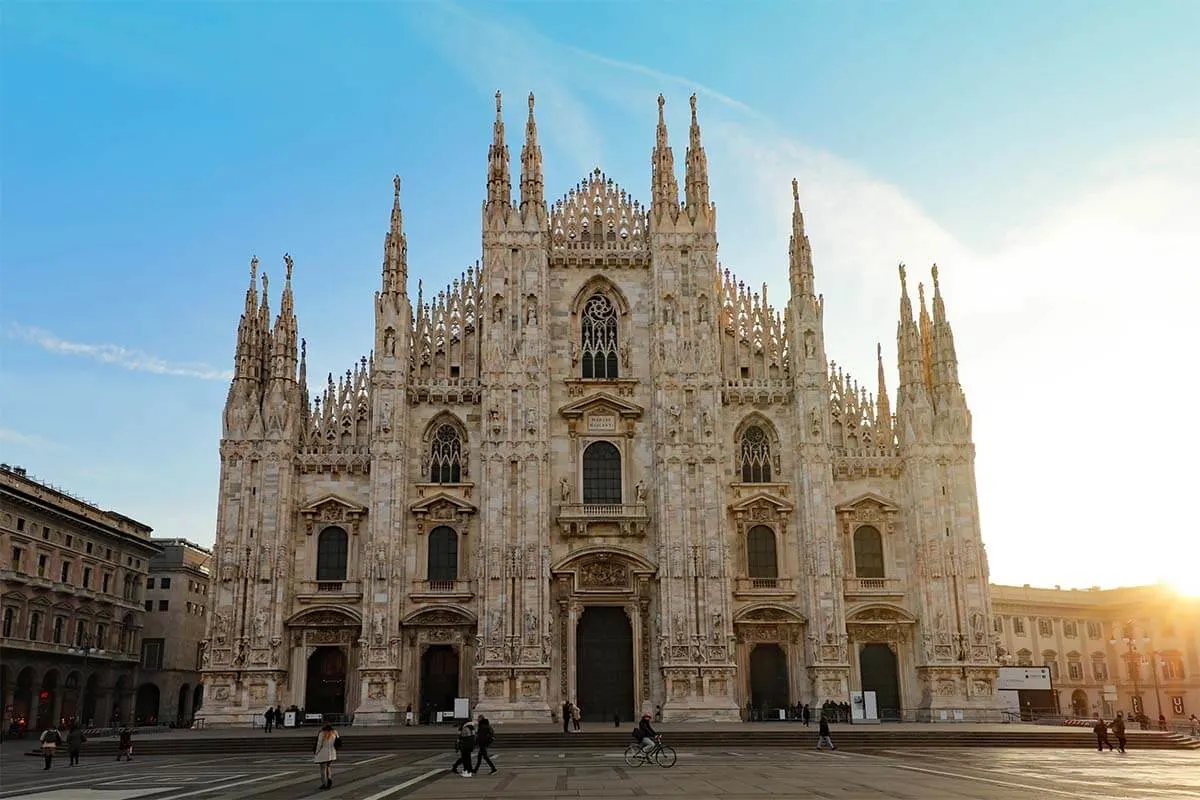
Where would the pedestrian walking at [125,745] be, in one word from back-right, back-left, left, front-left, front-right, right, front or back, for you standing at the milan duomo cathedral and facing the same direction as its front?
front-right

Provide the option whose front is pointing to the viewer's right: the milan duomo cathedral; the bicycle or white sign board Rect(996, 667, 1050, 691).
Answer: the bicycle

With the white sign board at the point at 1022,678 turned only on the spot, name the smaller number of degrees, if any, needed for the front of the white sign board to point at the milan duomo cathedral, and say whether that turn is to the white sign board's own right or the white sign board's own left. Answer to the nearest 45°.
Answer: approximately 45° to the white sign board's own right

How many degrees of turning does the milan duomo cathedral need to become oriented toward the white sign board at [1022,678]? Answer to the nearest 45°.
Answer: approximately 90° to its left

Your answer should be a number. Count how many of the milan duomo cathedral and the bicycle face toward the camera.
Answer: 1

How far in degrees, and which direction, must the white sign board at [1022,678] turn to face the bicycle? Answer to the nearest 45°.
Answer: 0° — it already faces it

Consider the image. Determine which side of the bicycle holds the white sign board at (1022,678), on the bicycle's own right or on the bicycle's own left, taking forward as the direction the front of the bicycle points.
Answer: on the bicycle's own left

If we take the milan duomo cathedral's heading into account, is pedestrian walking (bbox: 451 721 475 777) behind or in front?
in front

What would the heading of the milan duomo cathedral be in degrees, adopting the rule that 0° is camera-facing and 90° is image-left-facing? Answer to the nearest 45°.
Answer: approximately 0°

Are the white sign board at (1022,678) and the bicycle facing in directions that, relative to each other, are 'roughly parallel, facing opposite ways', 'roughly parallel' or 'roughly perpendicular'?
roughly perpendicular

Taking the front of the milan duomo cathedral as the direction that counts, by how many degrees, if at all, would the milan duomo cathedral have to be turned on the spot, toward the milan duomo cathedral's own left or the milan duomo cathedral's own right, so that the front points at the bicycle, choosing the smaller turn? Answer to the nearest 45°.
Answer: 0° — it already faces it

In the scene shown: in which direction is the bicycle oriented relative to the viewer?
to the viewer's right
